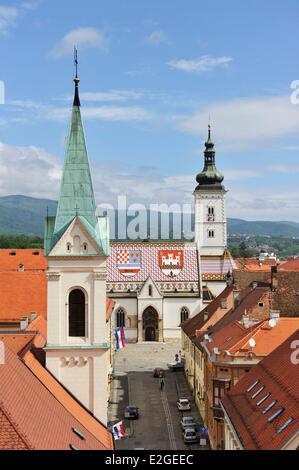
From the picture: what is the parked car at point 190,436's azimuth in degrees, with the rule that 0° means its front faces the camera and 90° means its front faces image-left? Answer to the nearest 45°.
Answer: approximately 180°

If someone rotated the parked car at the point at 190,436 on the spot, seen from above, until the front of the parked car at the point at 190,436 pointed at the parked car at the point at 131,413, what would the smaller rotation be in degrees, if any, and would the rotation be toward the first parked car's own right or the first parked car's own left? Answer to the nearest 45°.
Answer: approximately 45° to the first parked car's own left

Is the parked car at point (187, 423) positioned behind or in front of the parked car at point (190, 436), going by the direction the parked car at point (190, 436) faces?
in front

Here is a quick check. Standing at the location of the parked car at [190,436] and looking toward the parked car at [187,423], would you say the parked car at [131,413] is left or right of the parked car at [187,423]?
left
